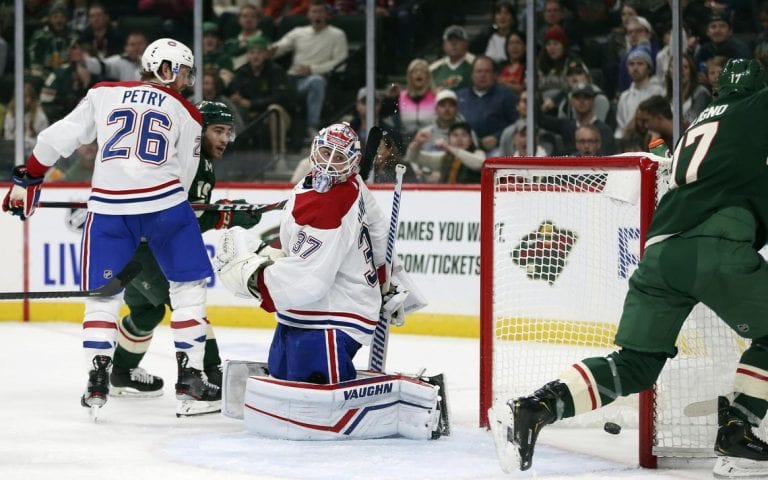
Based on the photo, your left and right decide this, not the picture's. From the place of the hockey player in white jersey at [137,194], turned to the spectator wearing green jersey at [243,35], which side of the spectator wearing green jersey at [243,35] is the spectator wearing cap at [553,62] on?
right

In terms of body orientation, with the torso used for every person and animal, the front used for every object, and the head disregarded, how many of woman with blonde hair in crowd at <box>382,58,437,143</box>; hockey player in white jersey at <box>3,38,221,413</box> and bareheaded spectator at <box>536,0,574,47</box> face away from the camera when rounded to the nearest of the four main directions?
1

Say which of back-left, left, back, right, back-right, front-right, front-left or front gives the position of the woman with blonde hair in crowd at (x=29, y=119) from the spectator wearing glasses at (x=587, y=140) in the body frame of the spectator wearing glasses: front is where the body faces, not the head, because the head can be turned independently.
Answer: right

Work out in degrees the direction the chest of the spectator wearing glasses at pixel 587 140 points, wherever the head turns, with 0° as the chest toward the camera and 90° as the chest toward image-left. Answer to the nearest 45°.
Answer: approximately 0°

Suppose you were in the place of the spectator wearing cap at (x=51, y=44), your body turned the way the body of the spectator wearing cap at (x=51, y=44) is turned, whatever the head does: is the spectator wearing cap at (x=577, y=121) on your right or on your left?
on your left

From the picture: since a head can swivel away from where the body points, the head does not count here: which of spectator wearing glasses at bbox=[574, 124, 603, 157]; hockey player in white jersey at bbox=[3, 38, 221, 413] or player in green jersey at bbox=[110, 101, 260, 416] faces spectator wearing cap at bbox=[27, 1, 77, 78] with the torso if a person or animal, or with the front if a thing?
the hockey player in white jersey

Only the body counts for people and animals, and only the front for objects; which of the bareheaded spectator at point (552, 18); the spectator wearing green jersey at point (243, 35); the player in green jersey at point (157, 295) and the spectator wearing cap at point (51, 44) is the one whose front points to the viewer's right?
the player in green jersey

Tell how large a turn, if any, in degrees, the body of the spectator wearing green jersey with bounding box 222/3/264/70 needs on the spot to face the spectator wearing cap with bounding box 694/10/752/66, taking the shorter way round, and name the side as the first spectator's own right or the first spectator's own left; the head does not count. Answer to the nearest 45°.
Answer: approximately 45° to the first spectator's own left

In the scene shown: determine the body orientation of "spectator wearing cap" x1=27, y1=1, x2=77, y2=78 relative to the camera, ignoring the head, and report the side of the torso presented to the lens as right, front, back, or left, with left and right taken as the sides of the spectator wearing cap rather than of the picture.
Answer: front

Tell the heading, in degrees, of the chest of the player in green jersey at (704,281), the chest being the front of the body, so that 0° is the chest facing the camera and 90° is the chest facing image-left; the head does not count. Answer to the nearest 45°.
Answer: approximately 225°

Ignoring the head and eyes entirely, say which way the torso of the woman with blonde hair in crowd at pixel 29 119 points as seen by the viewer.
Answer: toward the camera

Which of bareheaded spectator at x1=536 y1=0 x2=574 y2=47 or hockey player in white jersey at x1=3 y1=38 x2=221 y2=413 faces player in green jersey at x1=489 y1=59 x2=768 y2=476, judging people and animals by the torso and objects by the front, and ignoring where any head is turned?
the bareheaded spectator

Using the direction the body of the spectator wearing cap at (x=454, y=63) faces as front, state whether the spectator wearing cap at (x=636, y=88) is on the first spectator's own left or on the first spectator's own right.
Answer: on the first spectator's own left

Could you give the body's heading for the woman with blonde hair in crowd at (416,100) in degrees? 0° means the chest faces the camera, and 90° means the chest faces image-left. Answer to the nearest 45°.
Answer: approximately 0°
